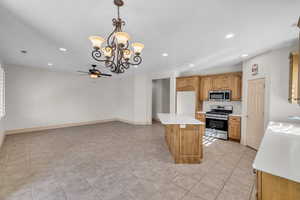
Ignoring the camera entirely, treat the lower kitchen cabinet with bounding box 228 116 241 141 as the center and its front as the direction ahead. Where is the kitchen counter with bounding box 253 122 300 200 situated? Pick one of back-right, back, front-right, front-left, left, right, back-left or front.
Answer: front

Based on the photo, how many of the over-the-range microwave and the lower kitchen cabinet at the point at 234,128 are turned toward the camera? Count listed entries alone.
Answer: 2

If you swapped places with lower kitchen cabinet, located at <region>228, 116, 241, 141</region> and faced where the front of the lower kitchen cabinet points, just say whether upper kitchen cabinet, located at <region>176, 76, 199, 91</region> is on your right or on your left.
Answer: on your right

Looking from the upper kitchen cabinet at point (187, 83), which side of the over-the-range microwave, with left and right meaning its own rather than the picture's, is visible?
right

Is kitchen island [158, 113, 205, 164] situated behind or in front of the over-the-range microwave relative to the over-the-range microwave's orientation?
in front

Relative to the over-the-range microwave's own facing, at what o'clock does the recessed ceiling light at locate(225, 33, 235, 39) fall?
The recessed ceiling light is roughly at 12 o'clock from the over-the-range microwave.

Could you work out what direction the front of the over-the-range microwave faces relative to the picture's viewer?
facing the viewer

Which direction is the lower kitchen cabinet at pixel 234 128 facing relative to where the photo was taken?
toward the camera

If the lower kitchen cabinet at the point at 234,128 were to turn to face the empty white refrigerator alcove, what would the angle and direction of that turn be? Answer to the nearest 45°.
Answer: approximately 90° to its right
